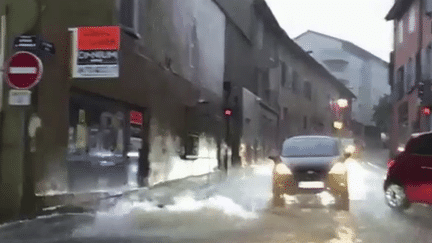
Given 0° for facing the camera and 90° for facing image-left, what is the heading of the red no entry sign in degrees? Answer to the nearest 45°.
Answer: approximately 0°

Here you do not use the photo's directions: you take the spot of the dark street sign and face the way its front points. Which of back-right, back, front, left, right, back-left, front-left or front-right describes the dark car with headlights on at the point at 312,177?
left

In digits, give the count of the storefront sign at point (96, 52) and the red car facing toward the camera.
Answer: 1

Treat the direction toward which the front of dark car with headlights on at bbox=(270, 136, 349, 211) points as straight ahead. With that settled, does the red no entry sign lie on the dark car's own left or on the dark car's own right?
on the dark car's own right
